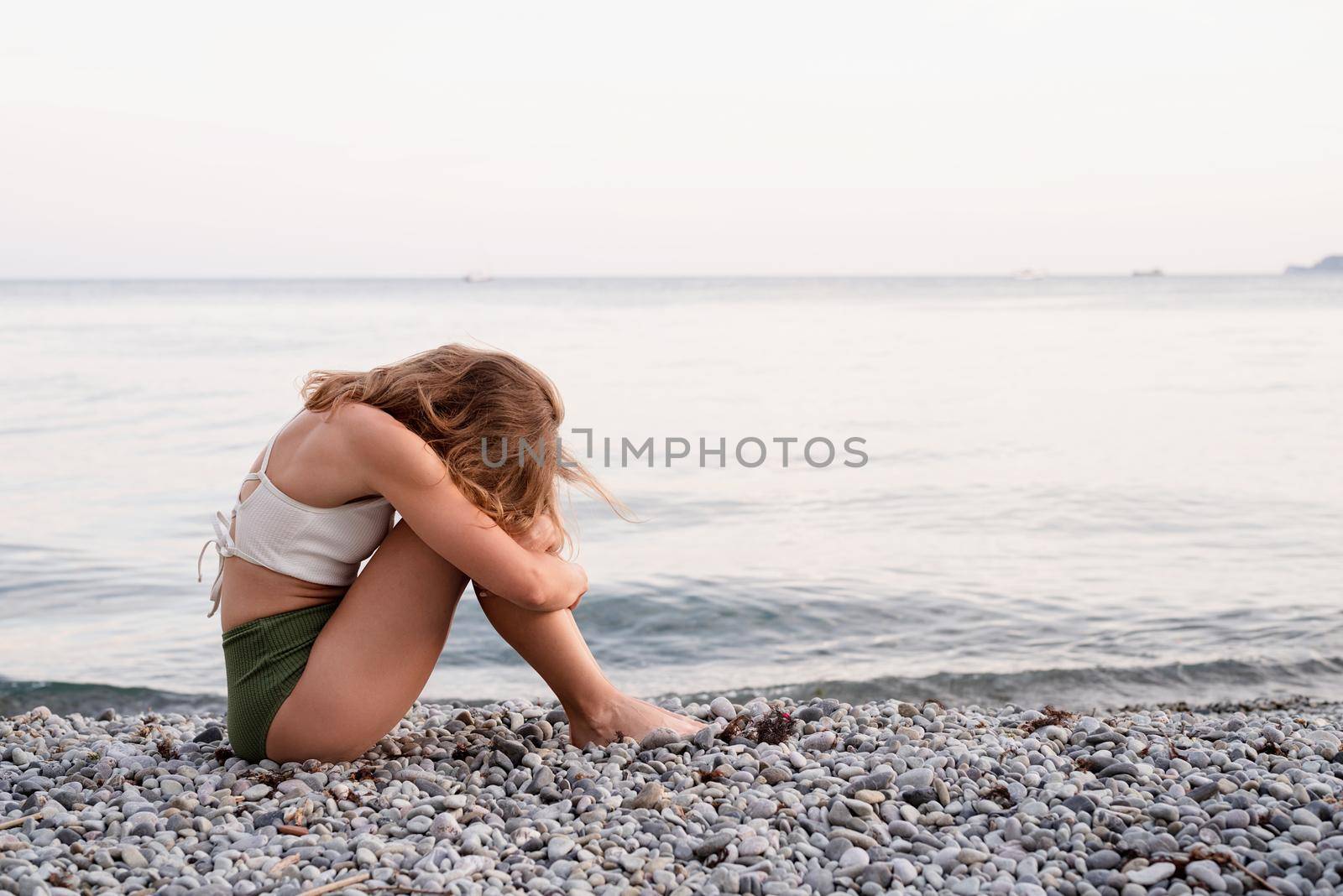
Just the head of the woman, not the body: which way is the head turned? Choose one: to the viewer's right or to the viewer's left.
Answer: to the viewer's right

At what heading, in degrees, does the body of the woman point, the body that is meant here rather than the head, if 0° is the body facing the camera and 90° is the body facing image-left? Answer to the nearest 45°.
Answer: approximately 270°
